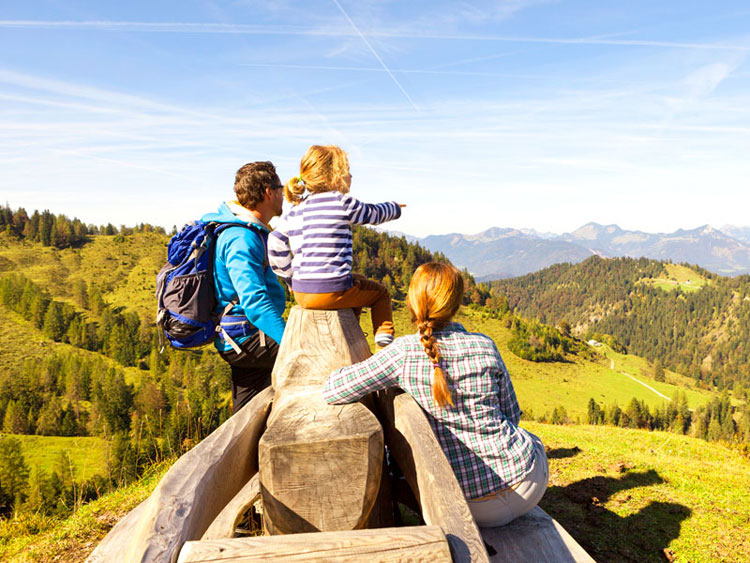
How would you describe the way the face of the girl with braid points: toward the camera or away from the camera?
away from the camera

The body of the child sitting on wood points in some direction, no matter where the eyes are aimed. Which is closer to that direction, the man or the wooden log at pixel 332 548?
the man

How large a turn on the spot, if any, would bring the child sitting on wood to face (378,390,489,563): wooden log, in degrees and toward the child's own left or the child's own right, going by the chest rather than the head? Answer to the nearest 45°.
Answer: approximately 135° to the child's own right

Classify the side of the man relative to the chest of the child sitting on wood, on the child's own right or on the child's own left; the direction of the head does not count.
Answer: on the child's own left

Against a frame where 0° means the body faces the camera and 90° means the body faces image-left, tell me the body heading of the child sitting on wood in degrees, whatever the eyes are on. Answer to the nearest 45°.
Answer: approximately 225°

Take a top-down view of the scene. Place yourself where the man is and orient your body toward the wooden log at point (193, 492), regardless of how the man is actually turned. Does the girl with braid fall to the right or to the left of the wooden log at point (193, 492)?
left
